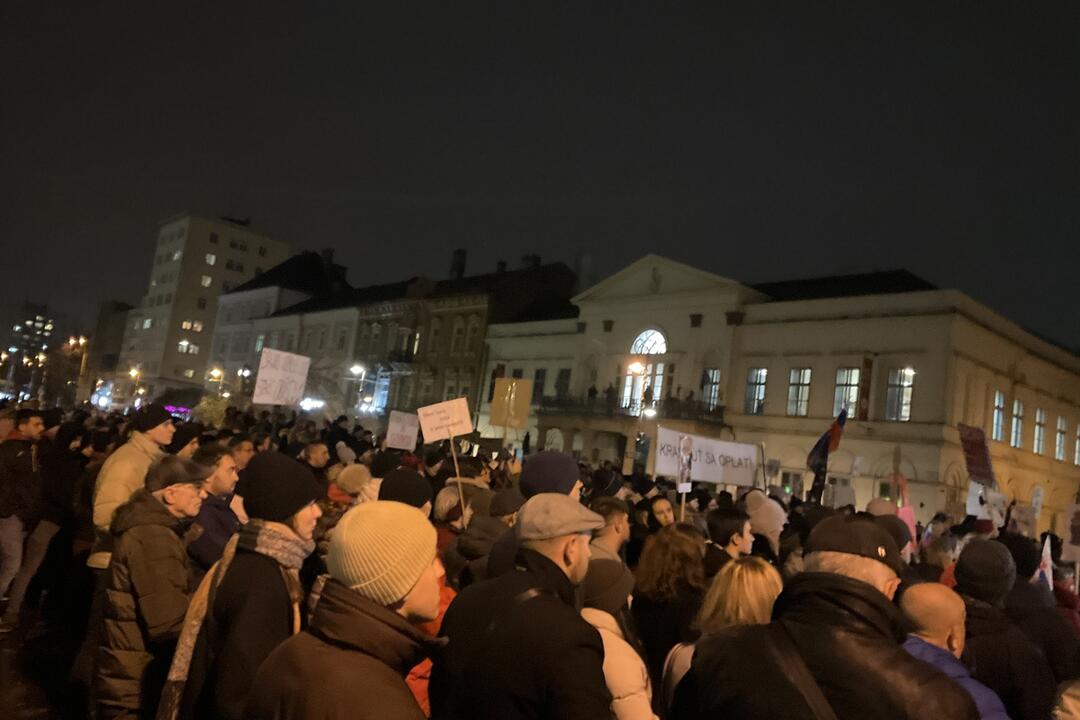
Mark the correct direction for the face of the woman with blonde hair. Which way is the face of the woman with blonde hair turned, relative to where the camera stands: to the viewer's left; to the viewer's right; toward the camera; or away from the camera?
away from the camera

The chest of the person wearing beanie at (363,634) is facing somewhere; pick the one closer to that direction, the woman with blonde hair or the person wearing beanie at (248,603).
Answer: the woman with blonde hair

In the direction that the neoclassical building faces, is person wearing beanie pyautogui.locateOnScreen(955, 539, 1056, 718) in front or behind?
in front

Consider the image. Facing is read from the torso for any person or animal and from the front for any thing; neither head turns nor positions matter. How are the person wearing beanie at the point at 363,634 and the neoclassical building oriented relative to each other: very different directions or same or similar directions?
very different directions

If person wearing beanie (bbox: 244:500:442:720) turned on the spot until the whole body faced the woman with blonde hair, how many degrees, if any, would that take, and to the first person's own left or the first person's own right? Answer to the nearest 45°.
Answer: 0° — they already face them

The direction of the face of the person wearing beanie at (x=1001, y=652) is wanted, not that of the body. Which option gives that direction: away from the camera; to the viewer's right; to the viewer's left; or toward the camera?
away from the camera

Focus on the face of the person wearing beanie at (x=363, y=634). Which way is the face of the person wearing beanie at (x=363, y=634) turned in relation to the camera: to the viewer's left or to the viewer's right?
to the viewer's right

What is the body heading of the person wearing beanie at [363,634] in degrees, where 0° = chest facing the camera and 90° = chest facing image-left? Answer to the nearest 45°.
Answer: approximately 225°
